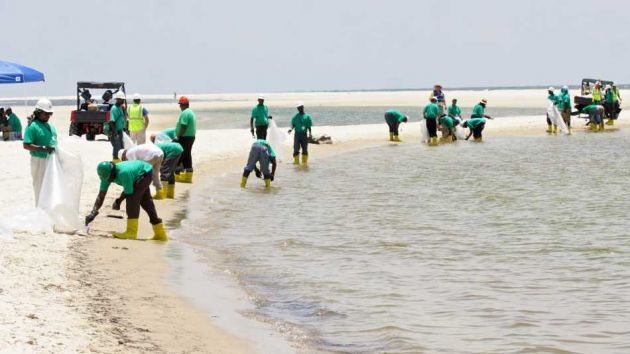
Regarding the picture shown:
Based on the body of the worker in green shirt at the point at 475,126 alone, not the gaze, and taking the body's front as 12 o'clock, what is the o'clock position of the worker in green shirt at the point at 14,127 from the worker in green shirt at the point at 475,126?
the worker in green shirt at the point at 14,127 is roughly at 11 o'clock from the worker in green shirt at the point at 475,126.

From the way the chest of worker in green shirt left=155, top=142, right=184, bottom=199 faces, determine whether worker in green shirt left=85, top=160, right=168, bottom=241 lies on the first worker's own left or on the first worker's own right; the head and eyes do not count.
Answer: on the first worker's own left

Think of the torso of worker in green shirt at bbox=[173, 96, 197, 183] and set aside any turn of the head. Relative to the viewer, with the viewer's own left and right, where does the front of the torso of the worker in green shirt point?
facing to the left of the viewer

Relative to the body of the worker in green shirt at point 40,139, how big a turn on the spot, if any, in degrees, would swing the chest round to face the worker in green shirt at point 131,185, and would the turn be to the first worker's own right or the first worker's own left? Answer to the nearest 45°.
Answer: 0° — they already face them

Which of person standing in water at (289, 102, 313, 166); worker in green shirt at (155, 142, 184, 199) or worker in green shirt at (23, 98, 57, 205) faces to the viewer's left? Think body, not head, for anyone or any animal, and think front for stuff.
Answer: worker in green shirt at (155, 142, 184, 199)

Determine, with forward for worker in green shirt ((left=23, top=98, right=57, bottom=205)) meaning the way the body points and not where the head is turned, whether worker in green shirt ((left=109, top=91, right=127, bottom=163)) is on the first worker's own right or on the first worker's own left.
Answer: on the first worker's own left

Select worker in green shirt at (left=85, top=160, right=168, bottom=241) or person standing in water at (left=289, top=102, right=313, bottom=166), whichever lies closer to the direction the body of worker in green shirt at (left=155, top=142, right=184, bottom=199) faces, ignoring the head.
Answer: the worker in green shirt

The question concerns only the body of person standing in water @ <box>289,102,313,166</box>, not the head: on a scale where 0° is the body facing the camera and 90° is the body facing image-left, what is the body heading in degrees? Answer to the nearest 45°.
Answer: approximately 0°

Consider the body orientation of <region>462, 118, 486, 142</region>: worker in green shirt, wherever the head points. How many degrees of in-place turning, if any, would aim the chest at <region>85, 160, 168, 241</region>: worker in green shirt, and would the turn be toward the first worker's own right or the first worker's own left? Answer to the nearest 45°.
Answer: approximately 90° to the first worker's own left

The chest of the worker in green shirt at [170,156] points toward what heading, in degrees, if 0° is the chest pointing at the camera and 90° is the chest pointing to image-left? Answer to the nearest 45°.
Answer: approximately 90°

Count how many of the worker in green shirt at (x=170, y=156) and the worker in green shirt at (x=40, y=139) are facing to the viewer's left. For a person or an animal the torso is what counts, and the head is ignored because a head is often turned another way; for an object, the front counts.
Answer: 1
